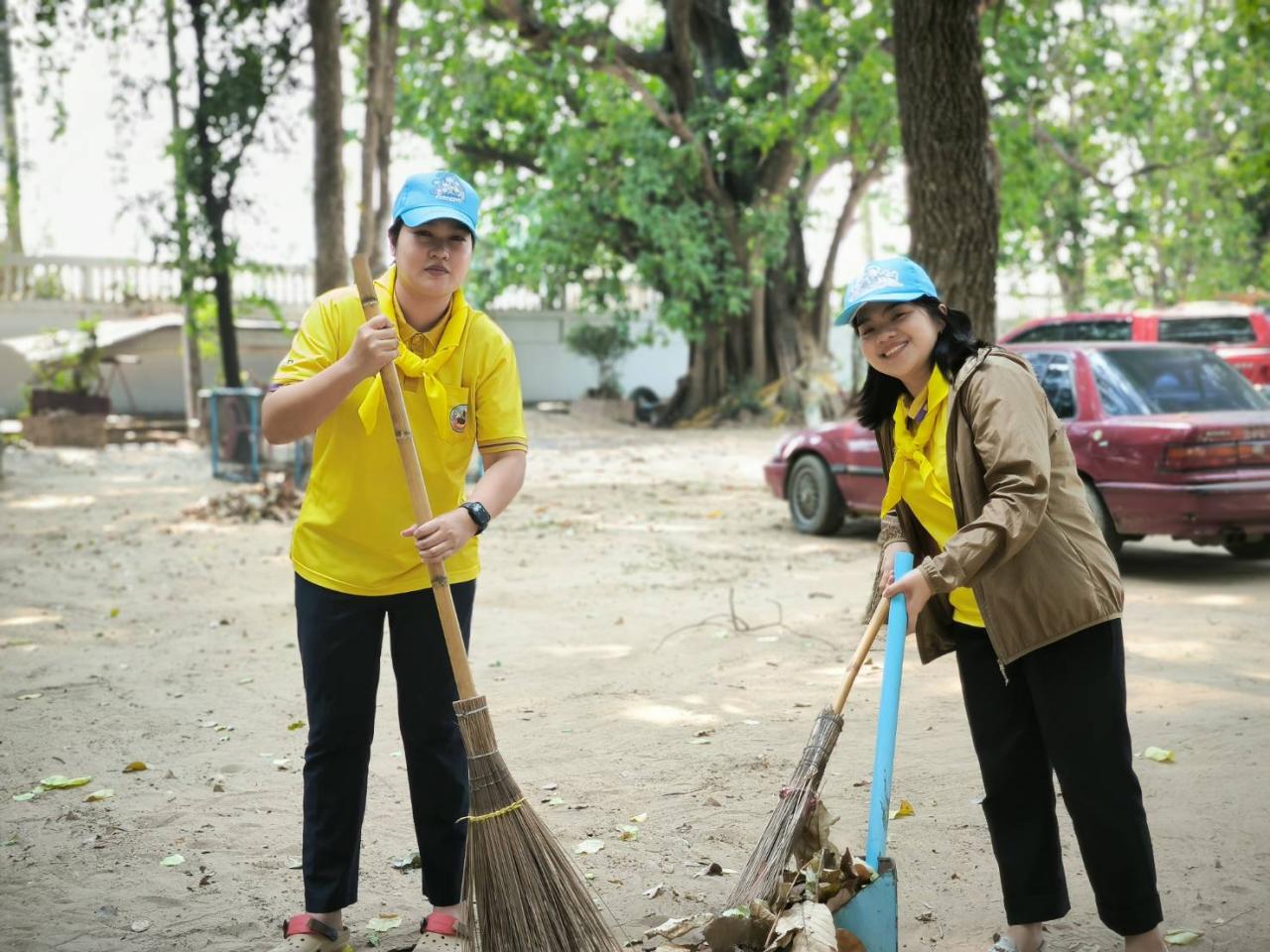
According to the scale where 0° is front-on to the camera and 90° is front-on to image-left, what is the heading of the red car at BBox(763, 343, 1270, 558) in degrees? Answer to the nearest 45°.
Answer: approximately 135°

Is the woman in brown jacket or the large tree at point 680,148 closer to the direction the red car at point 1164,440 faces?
the large tree

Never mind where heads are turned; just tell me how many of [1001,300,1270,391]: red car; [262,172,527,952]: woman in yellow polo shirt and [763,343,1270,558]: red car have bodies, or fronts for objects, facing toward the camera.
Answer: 1

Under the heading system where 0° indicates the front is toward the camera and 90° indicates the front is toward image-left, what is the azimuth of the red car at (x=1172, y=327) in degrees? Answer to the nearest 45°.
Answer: approximately 135°

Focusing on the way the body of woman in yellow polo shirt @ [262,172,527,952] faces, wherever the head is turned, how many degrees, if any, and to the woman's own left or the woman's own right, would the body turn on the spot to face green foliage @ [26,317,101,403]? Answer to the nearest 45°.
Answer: approximately 180°

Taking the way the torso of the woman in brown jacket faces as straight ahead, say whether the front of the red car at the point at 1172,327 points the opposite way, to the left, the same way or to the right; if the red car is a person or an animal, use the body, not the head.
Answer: to the right

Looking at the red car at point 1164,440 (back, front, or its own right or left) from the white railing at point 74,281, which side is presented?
front

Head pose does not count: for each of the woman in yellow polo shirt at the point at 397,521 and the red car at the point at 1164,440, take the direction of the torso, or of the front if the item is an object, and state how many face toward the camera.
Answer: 1

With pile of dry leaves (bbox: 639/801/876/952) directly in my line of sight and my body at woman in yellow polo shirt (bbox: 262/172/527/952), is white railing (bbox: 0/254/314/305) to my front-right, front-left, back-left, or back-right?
back-left
